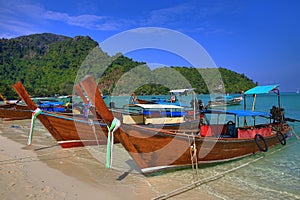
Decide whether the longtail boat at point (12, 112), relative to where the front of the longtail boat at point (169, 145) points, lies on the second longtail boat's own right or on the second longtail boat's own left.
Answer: on the second longtail boat's own right

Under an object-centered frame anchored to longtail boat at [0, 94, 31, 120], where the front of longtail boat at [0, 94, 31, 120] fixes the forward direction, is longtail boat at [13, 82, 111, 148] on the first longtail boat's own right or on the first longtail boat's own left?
on the first longtail boat's own left

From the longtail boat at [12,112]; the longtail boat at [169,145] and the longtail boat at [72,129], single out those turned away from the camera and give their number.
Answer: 0

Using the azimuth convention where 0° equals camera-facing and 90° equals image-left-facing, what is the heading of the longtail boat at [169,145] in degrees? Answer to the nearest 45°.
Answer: approximately 45°

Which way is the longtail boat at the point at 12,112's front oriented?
to the viewer's left

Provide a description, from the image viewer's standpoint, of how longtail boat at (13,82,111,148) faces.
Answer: facing the viewer and to the left of the viewer

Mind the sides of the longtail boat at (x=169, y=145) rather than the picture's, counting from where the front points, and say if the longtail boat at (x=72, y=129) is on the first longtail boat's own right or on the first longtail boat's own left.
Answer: on the first longtail boat's own right

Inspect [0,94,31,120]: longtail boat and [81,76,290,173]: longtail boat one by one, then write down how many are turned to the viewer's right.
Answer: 0

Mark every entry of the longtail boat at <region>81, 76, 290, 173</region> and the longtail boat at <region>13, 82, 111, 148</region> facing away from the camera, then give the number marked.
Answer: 0
